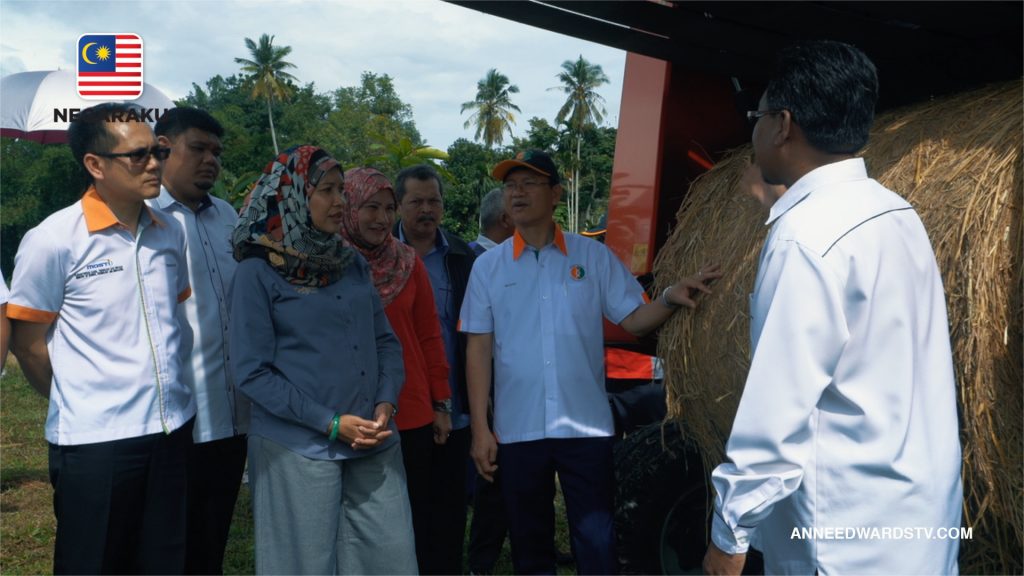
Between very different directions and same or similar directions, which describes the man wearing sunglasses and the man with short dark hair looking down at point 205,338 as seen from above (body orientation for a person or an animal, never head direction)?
same or similar directions

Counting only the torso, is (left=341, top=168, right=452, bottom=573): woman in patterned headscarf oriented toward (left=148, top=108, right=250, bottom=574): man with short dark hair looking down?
no

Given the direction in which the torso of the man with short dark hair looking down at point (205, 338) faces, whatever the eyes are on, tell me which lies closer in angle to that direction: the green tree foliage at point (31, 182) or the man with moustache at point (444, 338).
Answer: the man with moustache

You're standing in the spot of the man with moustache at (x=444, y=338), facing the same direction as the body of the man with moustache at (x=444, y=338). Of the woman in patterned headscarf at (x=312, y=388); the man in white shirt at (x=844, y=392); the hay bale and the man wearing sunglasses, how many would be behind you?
0

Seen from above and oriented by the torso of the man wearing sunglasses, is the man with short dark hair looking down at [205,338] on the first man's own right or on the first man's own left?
on the first man's own left

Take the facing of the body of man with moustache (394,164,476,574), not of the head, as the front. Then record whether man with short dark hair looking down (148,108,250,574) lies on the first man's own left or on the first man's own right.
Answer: on the first man's own right

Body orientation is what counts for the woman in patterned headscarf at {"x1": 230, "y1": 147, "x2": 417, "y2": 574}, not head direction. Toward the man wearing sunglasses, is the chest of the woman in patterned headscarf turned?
no

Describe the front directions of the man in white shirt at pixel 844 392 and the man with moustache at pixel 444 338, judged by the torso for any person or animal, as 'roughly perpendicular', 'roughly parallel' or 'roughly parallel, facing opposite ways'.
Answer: roughly parallel, facing opposite ways

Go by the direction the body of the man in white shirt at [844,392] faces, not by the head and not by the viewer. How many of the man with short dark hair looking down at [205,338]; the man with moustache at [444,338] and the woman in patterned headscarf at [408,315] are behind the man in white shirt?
0

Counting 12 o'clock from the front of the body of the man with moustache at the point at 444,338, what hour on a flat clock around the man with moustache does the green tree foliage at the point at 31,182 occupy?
The green tree foliage is roughly at 5 o'clock from the man with moustache.

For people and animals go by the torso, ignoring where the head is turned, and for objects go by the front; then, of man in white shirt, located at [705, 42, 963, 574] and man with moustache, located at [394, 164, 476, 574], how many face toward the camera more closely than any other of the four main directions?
1

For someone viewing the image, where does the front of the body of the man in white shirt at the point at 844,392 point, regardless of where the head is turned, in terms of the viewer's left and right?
facing away from the viewer and to the left of the viewer

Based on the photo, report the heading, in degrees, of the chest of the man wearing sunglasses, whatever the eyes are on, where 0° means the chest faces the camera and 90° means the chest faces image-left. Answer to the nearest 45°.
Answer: approximately 315°

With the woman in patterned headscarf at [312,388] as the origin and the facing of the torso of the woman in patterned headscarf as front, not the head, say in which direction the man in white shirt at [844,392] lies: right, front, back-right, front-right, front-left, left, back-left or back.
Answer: front

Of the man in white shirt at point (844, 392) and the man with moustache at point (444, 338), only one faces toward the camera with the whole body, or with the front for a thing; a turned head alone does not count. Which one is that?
the man with moustache
